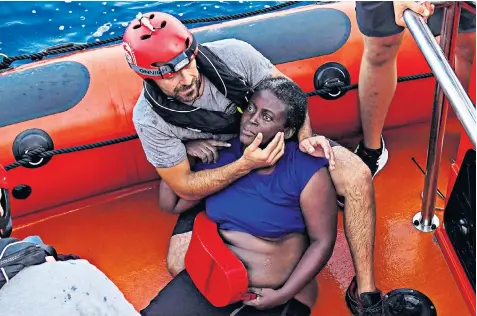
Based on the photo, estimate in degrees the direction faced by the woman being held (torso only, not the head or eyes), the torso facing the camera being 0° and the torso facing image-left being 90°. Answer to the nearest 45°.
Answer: approximately 45°

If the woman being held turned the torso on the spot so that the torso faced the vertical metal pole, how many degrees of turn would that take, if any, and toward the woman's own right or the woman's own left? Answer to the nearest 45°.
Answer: approximately 135° to the woman's own left
